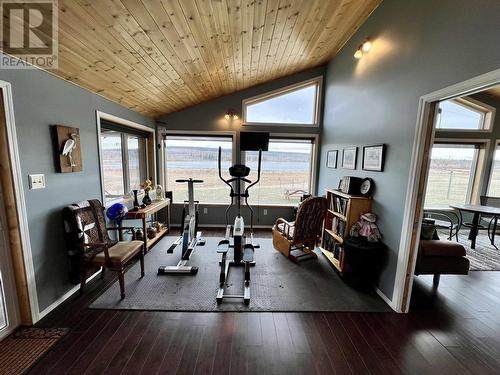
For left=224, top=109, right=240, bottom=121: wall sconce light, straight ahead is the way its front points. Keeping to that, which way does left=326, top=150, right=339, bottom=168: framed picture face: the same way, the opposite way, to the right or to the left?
to the right

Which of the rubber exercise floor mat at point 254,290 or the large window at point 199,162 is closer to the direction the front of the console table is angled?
the rubber exercise floor mat

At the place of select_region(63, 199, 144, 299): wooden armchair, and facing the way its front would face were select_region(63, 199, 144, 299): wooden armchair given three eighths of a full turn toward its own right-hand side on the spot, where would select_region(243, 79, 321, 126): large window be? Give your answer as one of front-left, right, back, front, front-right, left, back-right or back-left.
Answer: back

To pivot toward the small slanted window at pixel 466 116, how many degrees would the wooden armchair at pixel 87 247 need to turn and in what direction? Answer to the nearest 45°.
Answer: approximately 45° to its left

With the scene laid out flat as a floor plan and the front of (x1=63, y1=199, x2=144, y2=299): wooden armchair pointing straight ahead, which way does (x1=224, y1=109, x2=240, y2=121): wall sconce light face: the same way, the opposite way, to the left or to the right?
to the right

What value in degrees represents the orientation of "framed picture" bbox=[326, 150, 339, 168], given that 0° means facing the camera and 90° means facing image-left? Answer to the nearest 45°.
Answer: approximately 45°

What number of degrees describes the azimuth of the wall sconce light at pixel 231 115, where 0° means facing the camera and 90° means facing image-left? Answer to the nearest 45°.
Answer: approximately 0°

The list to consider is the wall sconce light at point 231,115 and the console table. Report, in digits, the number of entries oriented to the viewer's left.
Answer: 0

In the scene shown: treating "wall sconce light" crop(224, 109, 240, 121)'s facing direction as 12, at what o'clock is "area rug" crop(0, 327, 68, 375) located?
The area rug is roughly at 1 o'clock from the wall sconce light.

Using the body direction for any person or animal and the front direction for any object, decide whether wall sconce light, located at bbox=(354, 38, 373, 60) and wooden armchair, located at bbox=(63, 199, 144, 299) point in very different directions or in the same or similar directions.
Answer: very different directions

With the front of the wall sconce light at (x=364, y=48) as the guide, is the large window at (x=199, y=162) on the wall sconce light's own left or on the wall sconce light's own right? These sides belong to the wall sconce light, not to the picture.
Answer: on the wall sconce light's own right
